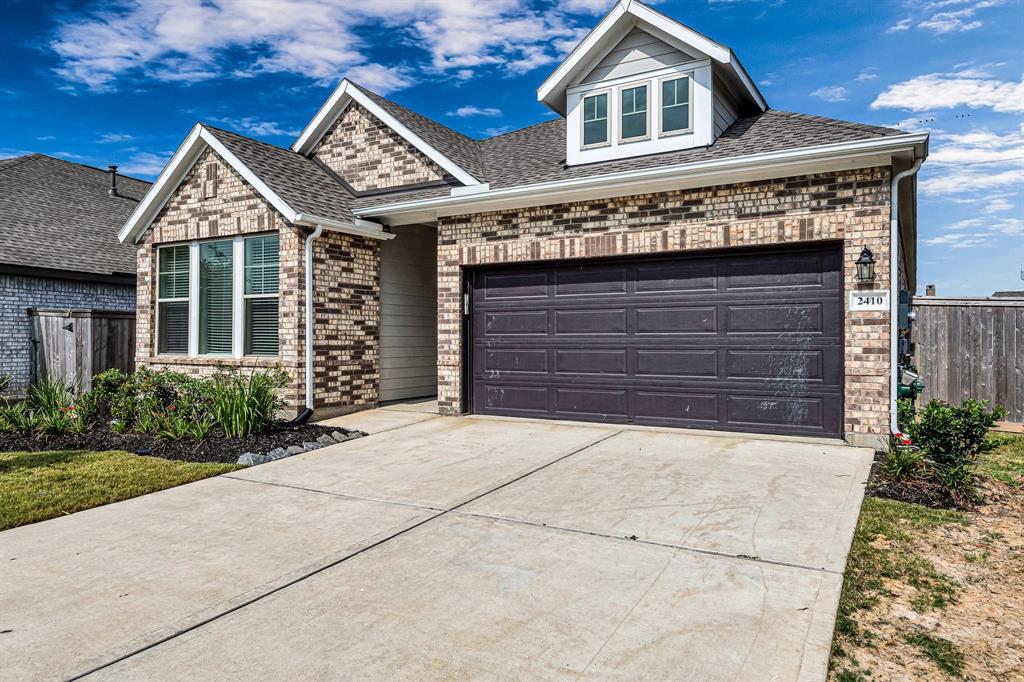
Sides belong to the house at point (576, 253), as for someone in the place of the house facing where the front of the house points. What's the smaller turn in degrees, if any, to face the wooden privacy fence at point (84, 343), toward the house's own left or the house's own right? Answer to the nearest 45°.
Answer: approximately 45° to the house's own right

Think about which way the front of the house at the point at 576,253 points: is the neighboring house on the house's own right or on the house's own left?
on the house's own right

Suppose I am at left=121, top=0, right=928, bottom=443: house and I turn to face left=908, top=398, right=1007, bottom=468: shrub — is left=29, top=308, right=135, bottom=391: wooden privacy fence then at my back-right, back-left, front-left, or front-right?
back-right

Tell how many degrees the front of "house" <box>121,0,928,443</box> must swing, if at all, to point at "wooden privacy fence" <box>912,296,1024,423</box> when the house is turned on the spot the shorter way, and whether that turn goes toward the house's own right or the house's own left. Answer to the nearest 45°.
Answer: approximately 135° to the house's own left

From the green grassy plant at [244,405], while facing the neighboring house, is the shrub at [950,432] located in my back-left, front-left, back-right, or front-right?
back-right

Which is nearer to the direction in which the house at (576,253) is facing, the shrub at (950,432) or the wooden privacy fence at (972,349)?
the shrub

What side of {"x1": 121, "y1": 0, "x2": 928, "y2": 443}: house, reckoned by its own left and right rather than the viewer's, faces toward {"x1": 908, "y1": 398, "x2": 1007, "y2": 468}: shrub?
left

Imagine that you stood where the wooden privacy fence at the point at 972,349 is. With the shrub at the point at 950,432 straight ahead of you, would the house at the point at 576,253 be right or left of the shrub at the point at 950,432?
right

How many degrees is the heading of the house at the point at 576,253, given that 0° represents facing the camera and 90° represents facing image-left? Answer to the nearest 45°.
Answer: approximately 45°

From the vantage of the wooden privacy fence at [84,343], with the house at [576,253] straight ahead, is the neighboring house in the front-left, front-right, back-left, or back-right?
back-left
